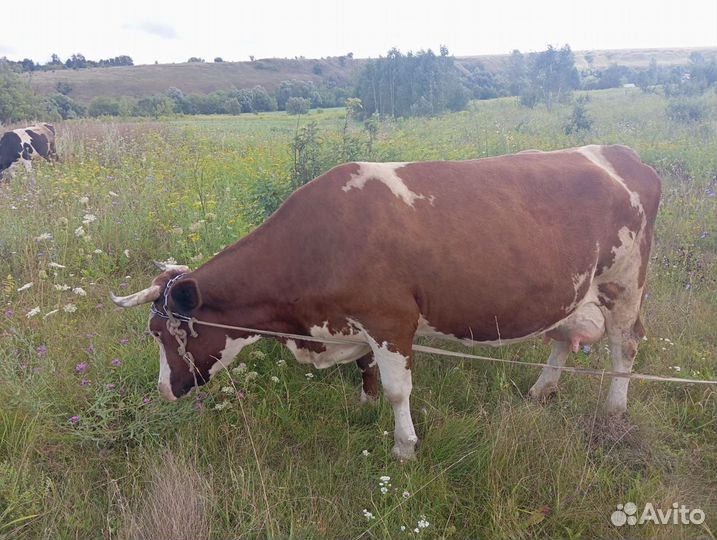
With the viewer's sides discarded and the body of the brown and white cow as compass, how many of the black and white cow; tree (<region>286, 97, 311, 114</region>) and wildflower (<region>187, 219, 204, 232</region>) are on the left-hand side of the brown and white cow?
0

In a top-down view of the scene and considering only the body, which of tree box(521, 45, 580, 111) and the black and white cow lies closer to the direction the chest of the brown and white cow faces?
the black and white cow

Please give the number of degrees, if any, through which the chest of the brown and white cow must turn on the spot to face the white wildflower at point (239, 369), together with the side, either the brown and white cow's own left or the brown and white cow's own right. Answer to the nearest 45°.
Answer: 0° — it already faces it

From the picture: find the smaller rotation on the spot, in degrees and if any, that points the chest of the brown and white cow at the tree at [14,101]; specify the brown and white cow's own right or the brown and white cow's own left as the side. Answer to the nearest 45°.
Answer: approximately 45° to the brown and white cow's own right

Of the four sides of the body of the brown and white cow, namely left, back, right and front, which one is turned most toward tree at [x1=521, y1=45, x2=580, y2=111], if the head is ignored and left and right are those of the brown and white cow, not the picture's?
right

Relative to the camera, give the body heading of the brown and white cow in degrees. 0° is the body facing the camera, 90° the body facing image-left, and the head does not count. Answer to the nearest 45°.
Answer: approximately 90°

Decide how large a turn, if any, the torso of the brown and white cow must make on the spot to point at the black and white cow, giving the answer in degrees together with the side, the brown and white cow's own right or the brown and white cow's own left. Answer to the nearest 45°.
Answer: approximately 45° to the brown and white cow's own right

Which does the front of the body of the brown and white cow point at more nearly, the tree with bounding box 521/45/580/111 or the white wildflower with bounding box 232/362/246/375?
the white wildflower
